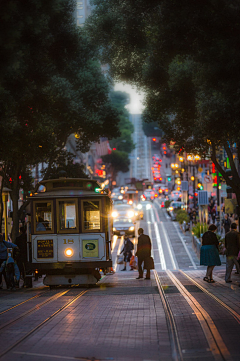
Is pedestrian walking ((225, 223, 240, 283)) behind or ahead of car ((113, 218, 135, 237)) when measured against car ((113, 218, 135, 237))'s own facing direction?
ahead

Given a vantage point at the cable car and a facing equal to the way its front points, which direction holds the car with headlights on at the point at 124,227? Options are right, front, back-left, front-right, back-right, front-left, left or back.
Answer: back

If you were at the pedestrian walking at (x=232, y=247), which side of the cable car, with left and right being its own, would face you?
left

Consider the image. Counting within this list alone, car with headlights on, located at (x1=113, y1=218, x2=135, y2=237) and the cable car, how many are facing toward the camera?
2

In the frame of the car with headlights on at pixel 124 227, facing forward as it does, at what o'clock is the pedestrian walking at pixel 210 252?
The pedestrian walking is roughly at 12 o'clock from the car with headlights on.

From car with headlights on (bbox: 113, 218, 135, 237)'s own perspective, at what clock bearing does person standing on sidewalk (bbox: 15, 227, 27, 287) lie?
The person standing on sidewalk is roughly at 12 o'clock from the car with headlights on.

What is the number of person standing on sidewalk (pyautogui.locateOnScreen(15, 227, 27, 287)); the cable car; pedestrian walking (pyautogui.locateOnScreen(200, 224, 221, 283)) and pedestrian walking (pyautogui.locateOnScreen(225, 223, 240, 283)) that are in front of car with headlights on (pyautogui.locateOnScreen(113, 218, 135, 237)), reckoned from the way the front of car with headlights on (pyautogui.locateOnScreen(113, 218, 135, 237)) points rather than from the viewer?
4

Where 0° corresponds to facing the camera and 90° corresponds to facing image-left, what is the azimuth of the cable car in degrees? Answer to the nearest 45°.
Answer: approximately 0°

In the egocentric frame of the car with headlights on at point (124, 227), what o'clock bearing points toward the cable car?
The cable car is roughly at 12 o'clock from the car with headlights on.
